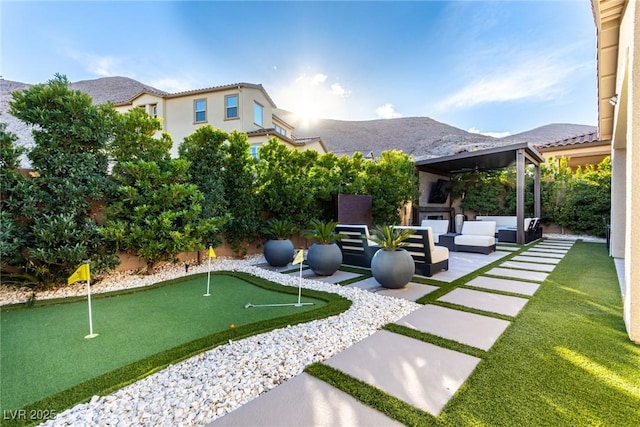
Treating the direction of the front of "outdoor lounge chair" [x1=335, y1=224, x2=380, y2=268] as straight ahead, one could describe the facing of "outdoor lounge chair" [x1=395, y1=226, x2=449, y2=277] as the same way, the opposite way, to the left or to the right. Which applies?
the same way

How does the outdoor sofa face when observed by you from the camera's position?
facing the viewer and to the left of the viewer

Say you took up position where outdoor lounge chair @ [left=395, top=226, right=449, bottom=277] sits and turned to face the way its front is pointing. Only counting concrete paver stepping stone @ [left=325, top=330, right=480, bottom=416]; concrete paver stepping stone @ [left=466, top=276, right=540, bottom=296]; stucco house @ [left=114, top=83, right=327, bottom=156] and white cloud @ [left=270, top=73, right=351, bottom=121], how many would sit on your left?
2

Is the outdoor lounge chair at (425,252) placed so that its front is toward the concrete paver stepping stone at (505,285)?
no
